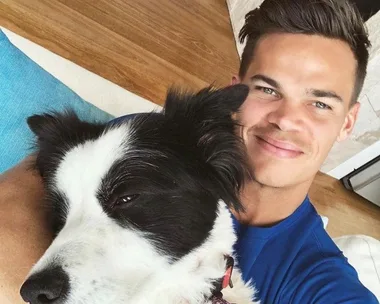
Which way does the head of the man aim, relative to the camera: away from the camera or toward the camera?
toward the camera
